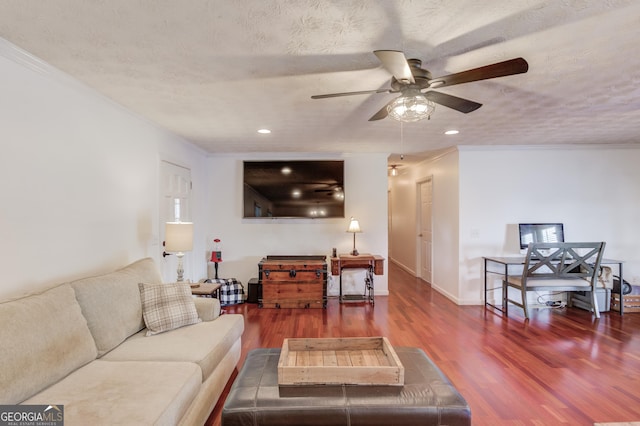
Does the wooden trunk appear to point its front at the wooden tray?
yes

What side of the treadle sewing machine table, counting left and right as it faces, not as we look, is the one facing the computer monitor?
left

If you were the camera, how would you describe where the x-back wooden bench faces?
facing away from the viewer and to the left of the viewer

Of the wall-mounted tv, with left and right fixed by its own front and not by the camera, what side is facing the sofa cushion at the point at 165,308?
front

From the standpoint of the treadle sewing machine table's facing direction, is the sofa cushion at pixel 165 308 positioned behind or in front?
in front

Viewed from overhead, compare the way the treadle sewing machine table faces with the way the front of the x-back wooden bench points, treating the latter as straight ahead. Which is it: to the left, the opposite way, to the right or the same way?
the opposite way

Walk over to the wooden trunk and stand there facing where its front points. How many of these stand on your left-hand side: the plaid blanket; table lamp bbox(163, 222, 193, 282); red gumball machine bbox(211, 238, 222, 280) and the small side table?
0

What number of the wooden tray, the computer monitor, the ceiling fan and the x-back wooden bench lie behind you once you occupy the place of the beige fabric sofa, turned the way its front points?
0

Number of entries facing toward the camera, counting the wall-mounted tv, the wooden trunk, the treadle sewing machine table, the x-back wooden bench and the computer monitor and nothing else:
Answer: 4

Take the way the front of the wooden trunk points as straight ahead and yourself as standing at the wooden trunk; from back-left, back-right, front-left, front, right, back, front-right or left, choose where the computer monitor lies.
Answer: left

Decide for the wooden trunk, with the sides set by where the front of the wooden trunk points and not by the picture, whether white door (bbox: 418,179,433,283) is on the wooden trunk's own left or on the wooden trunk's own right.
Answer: on the wooden trunk's own left

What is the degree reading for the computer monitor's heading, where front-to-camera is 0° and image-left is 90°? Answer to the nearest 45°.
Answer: approximately 0°

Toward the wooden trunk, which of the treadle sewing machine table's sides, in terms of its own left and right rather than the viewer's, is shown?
right

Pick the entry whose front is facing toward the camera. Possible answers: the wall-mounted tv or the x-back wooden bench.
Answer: the wall-mounted tv

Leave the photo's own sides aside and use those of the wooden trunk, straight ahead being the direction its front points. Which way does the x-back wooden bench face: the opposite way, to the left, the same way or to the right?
the opposite way

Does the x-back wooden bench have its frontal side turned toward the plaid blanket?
no

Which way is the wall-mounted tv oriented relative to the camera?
toward the camera

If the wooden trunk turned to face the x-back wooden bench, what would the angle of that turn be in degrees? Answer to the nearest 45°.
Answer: approximately 90° to its left
